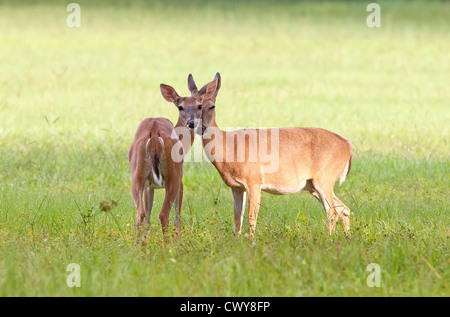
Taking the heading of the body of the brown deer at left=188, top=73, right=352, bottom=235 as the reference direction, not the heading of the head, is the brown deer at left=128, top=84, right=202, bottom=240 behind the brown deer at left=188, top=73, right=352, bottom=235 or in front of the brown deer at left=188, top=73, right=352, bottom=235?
in front

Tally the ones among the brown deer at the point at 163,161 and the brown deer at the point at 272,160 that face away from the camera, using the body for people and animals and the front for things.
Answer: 1

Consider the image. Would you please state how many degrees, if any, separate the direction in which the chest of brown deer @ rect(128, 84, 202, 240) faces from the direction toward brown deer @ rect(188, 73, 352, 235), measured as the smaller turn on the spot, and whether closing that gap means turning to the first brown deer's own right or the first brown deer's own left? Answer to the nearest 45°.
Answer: approximately 90° to the first brown deer's own right

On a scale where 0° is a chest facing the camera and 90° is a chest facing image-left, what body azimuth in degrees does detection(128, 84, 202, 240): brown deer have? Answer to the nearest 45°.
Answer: approximately 180°

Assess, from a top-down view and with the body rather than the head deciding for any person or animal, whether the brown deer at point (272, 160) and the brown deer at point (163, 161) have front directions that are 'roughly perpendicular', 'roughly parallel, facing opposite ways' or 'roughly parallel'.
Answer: roughly perpendicular

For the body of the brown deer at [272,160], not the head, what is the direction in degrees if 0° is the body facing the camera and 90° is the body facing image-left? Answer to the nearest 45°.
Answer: approximately 90°

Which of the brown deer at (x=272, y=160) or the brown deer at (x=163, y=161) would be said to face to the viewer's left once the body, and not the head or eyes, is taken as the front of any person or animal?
the brown deer at (x=272, y=160)
